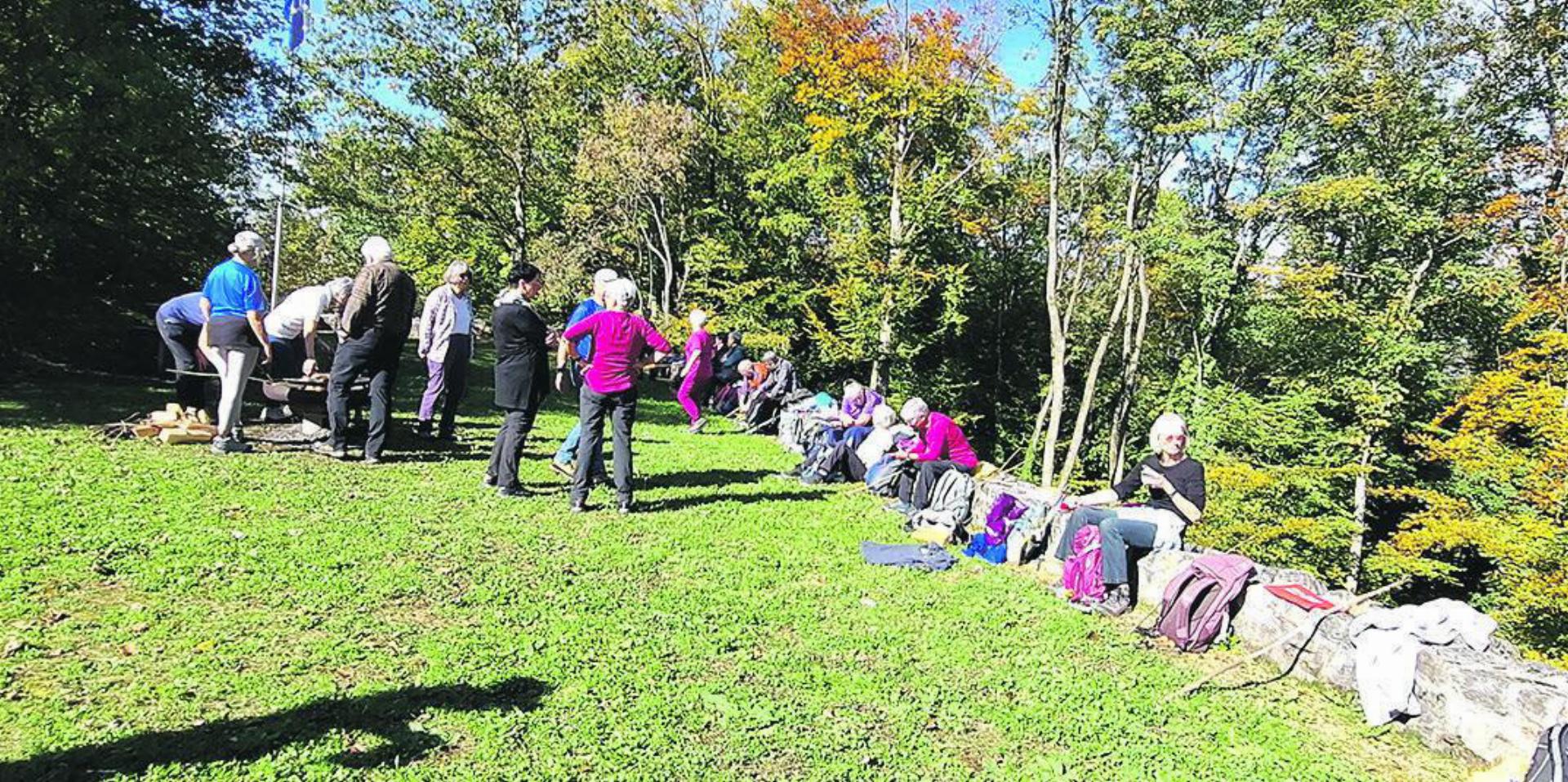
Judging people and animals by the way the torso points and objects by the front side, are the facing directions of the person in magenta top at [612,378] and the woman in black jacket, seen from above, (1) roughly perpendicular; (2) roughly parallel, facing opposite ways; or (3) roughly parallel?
roughly perpendicular

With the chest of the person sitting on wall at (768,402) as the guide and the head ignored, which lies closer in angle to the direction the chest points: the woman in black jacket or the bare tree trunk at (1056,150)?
the woman in black jacket

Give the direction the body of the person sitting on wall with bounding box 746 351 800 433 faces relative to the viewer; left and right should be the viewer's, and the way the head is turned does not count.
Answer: facing to the left of the viewer

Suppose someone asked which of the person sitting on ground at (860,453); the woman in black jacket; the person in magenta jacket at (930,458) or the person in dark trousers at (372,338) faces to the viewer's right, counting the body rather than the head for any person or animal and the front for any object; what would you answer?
the woman in black jacket

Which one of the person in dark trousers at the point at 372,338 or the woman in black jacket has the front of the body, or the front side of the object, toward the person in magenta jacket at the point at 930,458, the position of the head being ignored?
the woman in black jacket

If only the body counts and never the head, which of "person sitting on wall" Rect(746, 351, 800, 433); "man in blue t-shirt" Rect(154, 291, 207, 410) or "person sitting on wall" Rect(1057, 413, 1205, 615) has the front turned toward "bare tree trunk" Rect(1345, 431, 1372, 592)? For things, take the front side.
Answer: the man in blue t-shirt

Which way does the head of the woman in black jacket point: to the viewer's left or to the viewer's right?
to the viewer's right

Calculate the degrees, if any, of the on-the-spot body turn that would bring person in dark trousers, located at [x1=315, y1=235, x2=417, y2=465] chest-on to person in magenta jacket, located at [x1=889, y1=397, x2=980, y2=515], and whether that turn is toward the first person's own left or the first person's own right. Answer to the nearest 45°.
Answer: approximately 135° to the first person's own right

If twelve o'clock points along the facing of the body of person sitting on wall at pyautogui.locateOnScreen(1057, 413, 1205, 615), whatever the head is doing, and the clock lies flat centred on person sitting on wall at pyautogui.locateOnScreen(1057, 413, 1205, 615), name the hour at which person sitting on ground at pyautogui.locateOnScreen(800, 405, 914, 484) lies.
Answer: person sitting on ground at pyautogui.locateOnScreen(800, 405, 914, 484) is roughly at 3 o'clock from person sitting on wall at pyautogui.locateOnScreen(1057, 413, 1205, 615).

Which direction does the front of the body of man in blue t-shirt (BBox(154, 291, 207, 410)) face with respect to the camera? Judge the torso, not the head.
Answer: to the viewer's right

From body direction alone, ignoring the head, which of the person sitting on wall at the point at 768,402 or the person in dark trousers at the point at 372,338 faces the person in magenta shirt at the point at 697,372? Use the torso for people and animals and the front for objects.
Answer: the person sitting on wall

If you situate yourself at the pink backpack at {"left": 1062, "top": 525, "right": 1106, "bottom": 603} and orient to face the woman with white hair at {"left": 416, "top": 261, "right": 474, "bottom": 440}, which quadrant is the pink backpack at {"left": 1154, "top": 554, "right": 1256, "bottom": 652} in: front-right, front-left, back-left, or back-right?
back-left

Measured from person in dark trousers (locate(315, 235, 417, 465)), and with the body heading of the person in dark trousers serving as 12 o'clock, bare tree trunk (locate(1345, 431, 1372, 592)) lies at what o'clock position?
The bare tree trunk is roughly at 4 o'clock from the person in dark trousers.

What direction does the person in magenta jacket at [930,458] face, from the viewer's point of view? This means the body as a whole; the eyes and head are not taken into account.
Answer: to the viewer's left

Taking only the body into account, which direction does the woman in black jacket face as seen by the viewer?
to the viewer's right

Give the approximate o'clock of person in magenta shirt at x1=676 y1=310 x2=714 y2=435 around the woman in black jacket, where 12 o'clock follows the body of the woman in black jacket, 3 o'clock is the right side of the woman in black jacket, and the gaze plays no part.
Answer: The person in magenta shirt is roughly at 10 o'clock from the woman in black jacket.

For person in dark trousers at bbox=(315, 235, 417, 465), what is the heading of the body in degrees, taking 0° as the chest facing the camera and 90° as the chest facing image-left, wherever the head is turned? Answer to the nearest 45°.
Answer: approximately 135°
